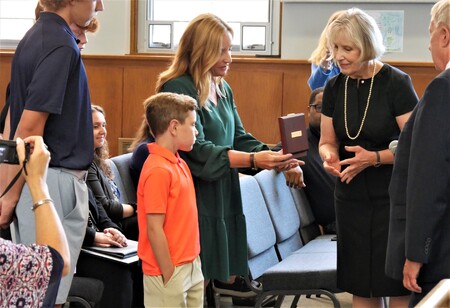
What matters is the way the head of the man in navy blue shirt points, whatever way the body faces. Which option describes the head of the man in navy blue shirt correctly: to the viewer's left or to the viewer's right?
to the viewer's right

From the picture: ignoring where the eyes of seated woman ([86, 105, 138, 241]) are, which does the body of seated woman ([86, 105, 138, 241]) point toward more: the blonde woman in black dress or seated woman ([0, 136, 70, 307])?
the blonde woman in black dress

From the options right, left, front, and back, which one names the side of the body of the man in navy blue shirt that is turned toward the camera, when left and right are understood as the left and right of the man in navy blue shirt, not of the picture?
right

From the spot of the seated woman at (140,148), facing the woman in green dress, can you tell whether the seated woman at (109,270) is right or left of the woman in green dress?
right

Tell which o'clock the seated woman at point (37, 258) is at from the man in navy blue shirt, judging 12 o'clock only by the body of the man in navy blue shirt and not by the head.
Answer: The seated woman is roughly at 3 o'clock from the man in navy blue shirt.

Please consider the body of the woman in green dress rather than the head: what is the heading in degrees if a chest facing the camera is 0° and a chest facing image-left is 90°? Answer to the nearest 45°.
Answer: approximately 315°

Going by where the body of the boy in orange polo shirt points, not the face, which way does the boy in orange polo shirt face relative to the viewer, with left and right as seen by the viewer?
facing to the right of the viewer
